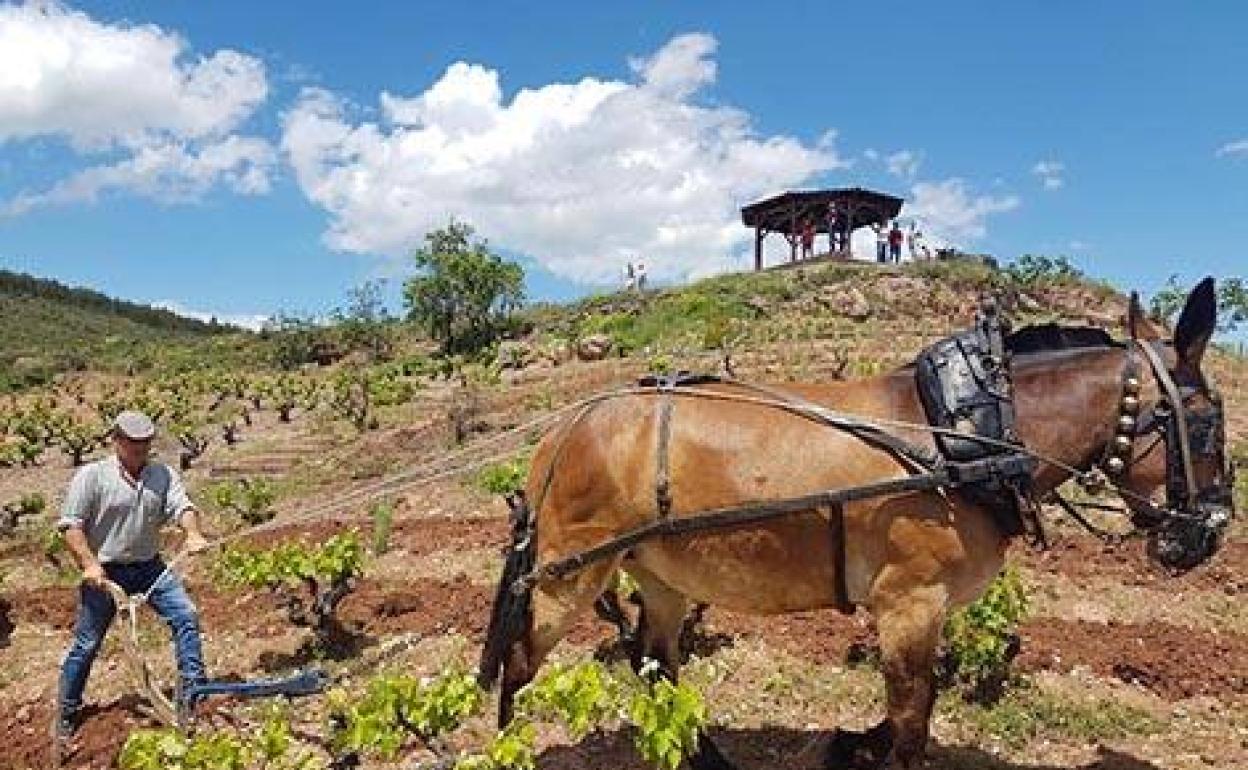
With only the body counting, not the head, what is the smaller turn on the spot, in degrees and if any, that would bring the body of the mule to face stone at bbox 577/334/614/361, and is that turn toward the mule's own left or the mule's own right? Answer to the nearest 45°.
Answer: approximately 90° to the mule's own left

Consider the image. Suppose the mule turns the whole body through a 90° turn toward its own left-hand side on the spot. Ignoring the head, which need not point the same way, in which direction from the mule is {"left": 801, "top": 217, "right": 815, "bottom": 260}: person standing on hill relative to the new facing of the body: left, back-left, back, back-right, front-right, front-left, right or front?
front

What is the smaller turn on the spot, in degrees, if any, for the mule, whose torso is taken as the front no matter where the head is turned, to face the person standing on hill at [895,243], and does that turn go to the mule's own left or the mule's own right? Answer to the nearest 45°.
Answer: approximately 90° to the mule's own left

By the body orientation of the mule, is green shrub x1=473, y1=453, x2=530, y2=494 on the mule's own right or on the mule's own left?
on the mule's own left

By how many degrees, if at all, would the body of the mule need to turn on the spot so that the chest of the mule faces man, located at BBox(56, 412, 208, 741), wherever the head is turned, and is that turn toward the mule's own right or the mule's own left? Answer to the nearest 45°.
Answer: approximately 180°

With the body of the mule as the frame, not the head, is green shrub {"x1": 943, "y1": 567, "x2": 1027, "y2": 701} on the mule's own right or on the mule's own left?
on the mule's own left

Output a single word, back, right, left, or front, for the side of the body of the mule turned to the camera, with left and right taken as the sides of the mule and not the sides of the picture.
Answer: right

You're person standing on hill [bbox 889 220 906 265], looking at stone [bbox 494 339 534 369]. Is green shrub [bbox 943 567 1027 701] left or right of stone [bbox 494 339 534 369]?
left

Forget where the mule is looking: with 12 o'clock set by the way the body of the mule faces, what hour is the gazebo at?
The gazebo is roughly at 9 o'clock from the mule.
